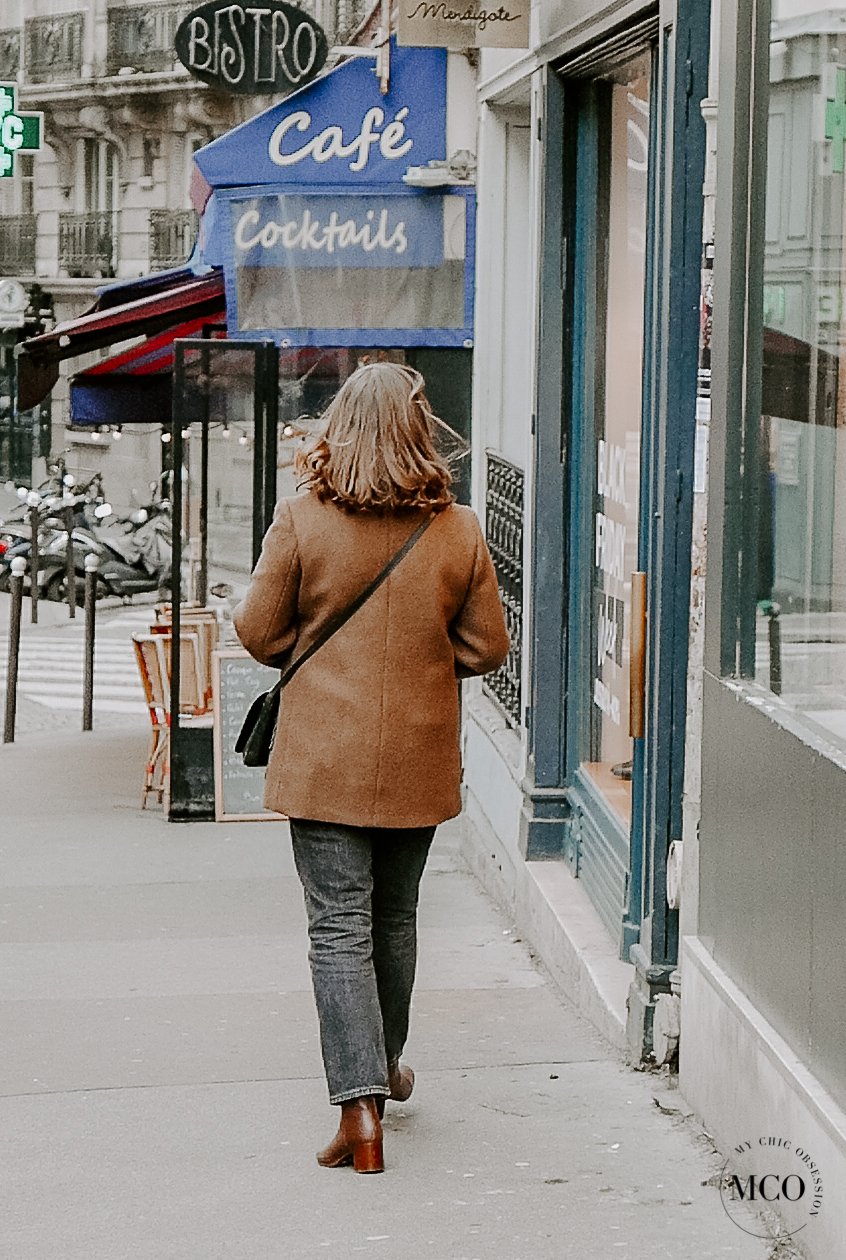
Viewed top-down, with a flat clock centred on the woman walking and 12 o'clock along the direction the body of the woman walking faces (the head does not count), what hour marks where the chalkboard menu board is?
The chalkboard menu board is roughly at 12 o'clock from the woman walking.

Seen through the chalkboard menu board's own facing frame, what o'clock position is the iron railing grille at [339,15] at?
The iron railing grille is roughly at 6 o'clock from the chalkboard menu board.

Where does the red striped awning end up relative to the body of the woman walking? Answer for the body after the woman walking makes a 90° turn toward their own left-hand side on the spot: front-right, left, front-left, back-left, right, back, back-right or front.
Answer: right

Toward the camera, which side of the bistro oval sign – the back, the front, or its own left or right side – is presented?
front

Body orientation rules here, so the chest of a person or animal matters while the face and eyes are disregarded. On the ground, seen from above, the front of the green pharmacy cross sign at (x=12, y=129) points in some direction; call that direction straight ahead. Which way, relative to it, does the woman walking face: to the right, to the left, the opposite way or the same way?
the opposite way

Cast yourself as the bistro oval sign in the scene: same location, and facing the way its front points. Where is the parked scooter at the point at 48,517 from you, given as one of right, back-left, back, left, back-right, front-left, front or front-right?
back

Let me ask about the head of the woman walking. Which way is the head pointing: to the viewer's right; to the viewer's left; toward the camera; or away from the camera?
away from the camera

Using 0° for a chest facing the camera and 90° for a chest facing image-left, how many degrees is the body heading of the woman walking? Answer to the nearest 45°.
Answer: approximately 180°

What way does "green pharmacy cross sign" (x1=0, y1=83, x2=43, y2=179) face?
toward the camera
